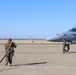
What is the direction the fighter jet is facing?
to the viewer's left
